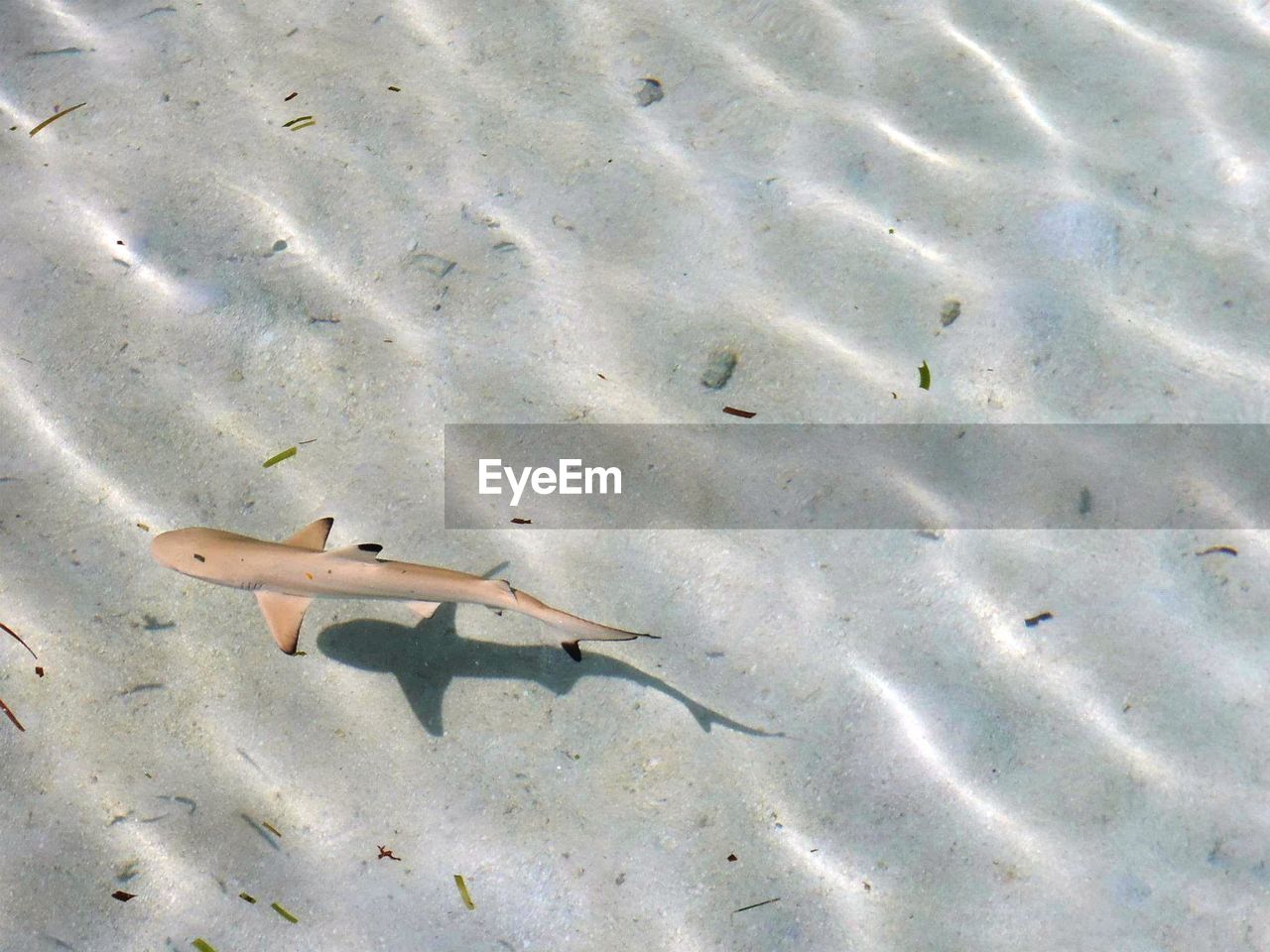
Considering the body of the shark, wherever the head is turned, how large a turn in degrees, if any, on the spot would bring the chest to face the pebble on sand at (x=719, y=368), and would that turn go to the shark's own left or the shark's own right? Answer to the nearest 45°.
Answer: approximately 135° to the shark's own right

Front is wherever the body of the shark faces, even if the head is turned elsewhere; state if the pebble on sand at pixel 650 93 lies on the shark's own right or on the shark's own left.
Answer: on the shark's own right

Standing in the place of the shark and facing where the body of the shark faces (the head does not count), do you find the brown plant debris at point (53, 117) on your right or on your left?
on your right

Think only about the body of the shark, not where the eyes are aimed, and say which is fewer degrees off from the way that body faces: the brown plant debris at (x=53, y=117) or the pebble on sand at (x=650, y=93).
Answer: the brown plant debris

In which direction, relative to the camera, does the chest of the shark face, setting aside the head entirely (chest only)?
to the viewer's left
